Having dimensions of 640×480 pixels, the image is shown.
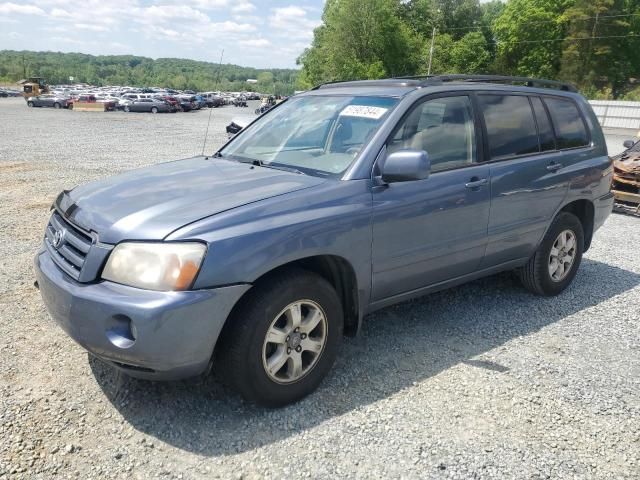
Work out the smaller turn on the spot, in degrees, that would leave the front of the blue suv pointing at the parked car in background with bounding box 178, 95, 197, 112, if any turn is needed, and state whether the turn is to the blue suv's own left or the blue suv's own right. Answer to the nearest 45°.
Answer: approximately 135° to the blue suv's own right

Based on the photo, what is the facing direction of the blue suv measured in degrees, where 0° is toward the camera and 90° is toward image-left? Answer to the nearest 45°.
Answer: approximately 45°
